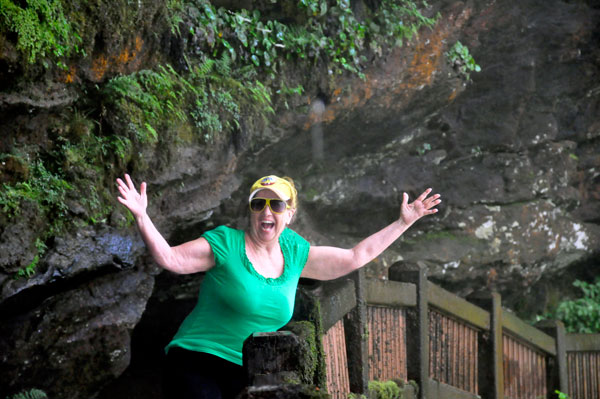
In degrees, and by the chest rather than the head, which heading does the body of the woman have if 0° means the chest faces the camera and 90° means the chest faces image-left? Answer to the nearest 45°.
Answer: approximately 315°

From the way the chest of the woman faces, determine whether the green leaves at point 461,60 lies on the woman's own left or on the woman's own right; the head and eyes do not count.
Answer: on the woman's own left

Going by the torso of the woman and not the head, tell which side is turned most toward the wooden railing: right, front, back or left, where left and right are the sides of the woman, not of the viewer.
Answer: left
